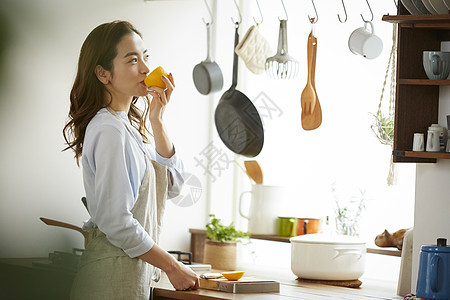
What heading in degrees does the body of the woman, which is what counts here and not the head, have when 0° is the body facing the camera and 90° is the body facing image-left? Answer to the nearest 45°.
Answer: approximately 270°

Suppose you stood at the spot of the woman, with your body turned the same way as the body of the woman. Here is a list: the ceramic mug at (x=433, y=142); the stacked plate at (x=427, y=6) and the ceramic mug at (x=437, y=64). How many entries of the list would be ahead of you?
3

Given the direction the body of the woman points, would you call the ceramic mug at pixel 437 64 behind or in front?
in front

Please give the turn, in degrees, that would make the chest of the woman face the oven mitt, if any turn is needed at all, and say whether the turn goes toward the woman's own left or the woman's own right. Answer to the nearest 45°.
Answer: approximately 45° to the woman's own left

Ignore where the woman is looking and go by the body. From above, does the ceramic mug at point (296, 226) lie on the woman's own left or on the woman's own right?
on the woman's own left

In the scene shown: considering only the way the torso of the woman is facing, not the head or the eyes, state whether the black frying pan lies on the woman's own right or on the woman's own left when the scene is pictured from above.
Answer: on the woman's own left

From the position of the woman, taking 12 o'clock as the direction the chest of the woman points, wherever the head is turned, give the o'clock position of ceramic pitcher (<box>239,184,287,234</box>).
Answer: The ceramic pitcher is roughly at 10 o'clock from the woman.

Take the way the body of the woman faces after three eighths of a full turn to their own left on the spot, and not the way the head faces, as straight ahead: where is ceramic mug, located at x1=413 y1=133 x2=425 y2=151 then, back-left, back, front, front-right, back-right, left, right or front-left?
back-right

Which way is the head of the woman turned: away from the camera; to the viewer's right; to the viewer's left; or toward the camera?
to the viewer's right

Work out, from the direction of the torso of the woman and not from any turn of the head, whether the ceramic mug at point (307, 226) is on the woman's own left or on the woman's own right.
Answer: on the woman's own left

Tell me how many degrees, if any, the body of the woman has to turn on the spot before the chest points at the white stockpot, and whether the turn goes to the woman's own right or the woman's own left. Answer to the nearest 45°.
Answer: approximately 45° to the woman's own left

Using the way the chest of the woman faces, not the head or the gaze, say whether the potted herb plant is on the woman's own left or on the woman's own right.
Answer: on the woman's own left

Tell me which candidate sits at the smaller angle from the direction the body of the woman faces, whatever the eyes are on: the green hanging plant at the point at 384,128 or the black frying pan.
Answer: the green hanging plant
